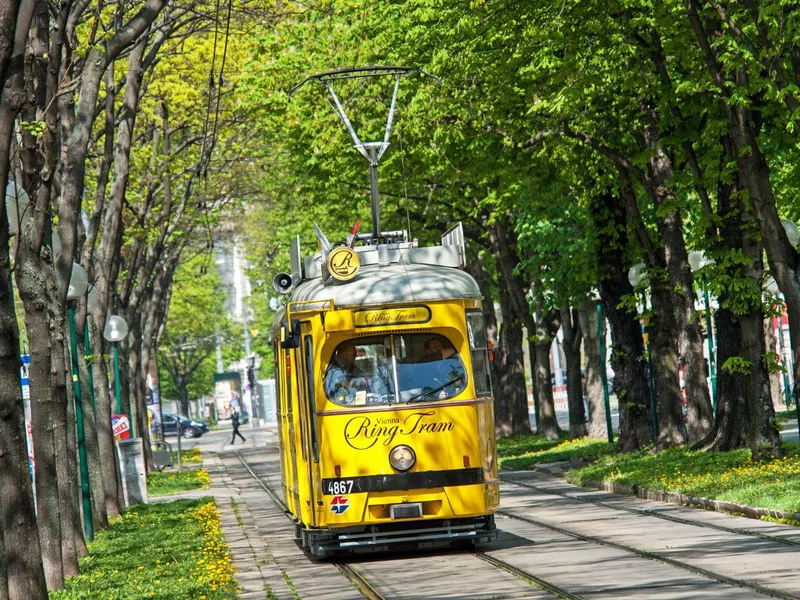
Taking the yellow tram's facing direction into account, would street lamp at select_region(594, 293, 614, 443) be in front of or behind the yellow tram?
behind

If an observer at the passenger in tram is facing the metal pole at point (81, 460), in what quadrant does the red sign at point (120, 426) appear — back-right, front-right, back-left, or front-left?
front-right

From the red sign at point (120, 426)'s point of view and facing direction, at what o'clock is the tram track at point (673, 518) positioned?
The tram track is roughly at 11 o'clock from the red sign.

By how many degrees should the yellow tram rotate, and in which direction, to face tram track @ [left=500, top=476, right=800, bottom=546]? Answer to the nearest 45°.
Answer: approximately 135° to its left

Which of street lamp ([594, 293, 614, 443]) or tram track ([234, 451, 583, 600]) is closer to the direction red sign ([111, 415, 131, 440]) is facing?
the tram track

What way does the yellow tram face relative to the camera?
toward the camera

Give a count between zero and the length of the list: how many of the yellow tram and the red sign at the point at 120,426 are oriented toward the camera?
2

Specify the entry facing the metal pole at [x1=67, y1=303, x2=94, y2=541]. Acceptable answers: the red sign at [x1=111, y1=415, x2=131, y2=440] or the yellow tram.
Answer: the red sign

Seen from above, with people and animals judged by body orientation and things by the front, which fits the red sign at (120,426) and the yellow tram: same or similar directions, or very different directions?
same or similar directions

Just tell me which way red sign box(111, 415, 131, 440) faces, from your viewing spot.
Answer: facing the viewer

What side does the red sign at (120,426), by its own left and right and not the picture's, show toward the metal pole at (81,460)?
front
